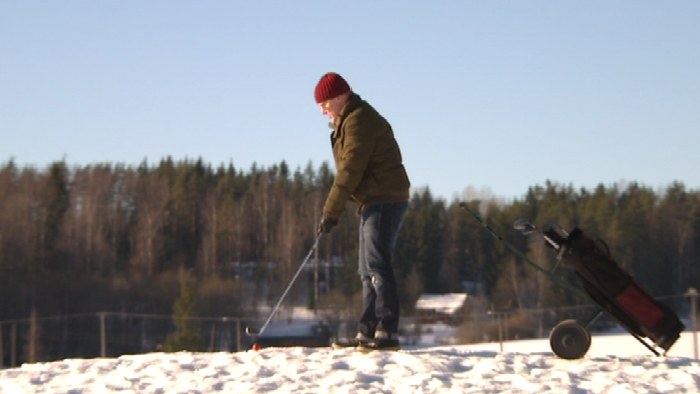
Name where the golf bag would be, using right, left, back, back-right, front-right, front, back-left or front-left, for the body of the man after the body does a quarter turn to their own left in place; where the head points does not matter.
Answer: left

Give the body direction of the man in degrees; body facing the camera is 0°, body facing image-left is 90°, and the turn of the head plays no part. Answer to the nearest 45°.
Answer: approximately 90°
